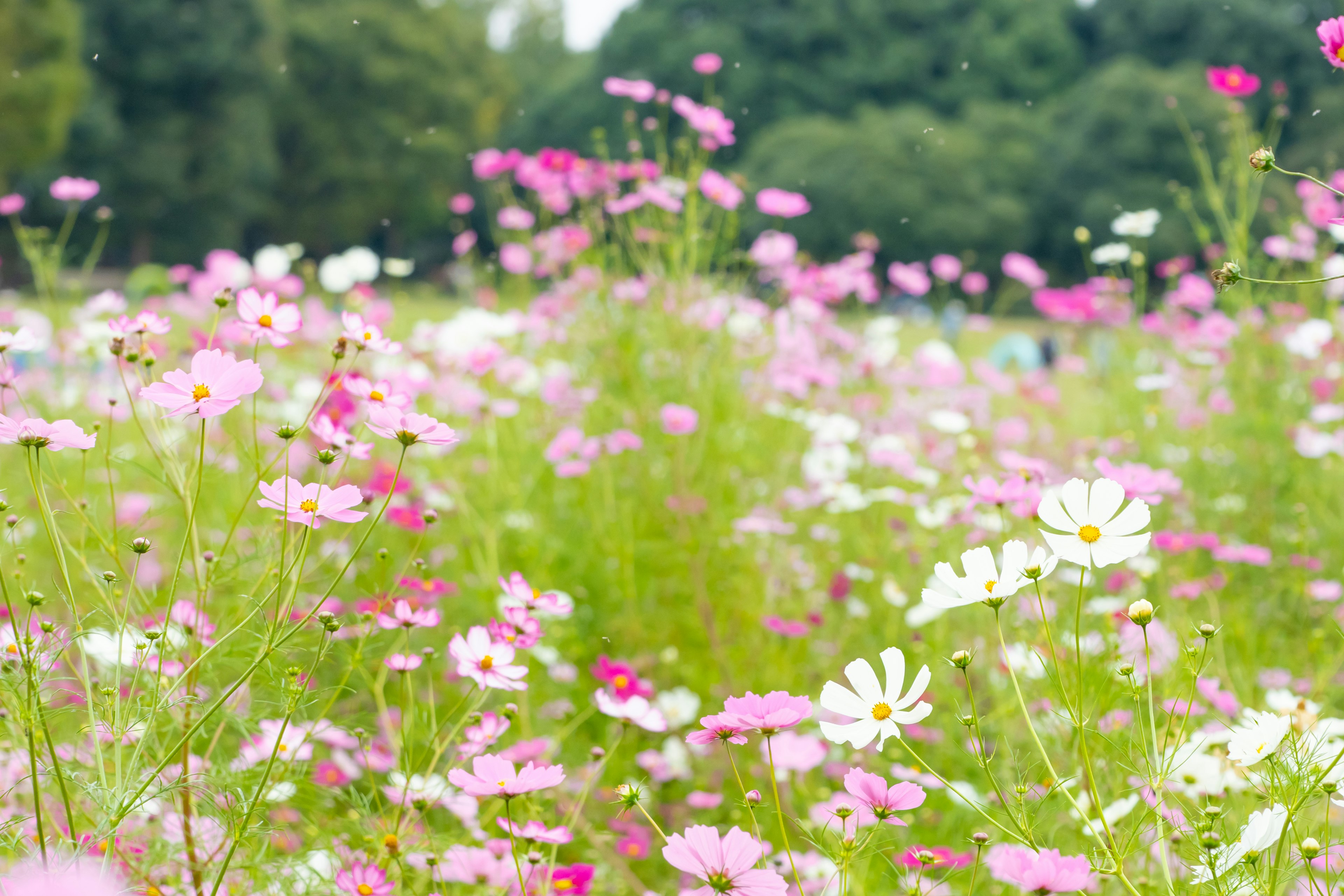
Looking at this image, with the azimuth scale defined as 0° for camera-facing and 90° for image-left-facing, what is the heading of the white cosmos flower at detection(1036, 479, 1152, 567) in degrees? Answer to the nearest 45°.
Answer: approximately 0°

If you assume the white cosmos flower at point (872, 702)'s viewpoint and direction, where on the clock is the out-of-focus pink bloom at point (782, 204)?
The out-of-focus pink bloom is roughly at 6 o'clock from the white cosmos flower.

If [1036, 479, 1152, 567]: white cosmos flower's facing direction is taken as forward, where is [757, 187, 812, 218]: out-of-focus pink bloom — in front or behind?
behind

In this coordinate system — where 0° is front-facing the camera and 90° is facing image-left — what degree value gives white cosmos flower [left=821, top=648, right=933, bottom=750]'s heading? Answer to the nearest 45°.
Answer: approximately 0°

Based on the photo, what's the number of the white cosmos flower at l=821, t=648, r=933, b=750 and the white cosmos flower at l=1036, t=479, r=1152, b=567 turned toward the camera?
2
